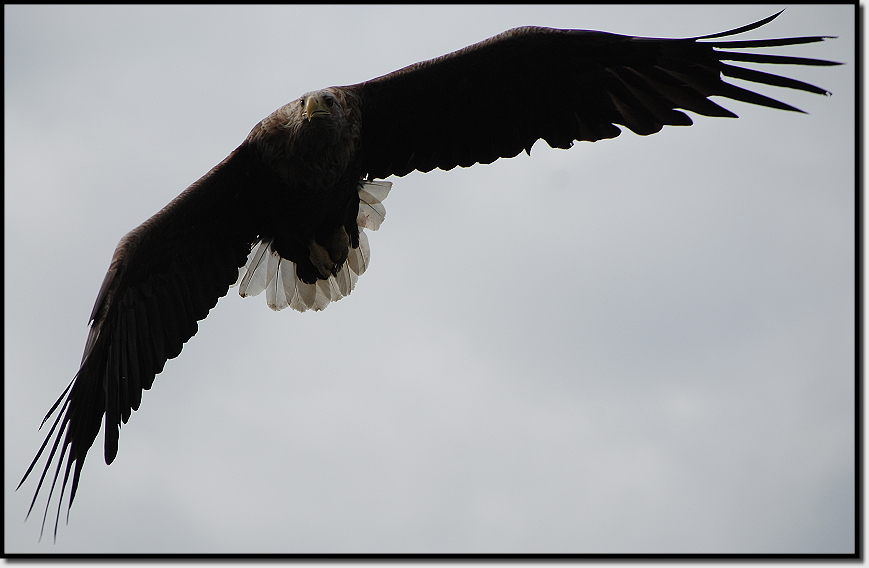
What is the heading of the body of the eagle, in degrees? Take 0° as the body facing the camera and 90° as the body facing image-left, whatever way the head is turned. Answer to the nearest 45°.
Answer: approximately 0°
